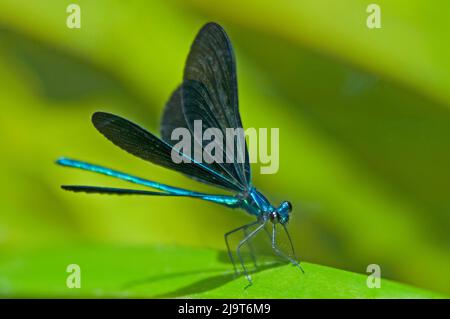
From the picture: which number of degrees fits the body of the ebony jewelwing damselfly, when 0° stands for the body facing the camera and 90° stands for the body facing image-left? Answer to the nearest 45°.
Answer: approximately 270°
